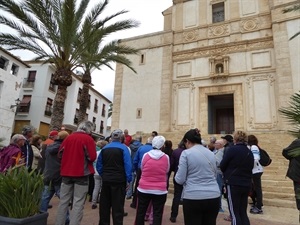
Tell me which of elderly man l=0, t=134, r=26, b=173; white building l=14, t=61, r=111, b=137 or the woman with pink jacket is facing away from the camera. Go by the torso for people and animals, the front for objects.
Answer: the woman with pink jacket

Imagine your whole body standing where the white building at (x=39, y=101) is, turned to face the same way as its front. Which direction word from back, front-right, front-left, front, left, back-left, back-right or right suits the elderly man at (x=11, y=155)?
front-right

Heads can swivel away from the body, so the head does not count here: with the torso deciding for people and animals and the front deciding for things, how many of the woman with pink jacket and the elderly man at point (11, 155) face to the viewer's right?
1

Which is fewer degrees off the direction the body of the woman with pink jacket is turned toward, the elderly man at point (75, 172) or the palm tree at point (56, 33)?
the palm tree

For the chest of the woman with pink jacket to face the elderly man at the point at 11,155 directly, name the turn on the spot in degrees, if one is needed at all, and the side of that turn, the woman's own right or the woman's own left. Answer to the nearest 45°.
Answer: approximately 90° to the woman's own left

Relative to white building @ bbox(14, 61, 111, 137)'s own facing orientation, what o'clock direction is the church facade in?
The church facade is roughly at 12 o'clock from the white building.

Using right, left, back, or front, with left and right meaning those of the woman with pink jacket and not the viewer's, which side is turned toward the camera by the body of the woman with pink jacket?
back

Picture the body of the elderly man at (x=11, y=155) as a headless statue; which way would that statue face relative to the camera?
to the viewer's right

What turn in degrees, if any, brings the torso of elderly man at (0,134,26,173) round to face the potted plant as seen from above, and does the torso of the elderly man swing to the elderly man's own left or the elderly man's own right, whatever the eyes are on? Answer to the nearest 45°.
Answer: approximately 90° to the elderly man's own right

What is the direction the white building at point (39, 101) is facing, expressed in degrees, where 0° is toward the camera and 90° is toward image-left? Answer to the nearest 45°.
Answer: approximately 315°
